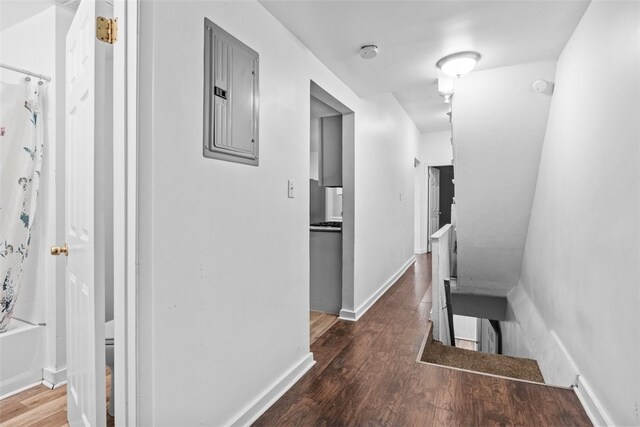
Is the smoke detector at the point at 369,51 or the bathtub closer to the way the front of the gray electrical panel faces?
the smoke detector

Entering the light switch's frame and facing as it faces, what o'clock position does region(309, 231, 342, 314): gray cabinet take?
The gray cabinet is roughly at 8 o'clock from the light switch.

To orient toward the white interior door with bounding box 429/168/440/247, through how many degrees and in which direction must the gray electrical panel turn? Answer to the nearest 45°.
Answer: approximately 90° to its left

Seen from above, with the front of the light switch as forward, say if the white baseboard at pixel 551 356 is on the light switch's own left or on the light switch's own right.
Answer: on the light switch's own left

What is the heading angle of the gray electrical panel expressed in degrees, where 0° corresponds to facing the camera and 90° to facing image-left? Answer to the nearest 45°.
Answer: approximately 315°

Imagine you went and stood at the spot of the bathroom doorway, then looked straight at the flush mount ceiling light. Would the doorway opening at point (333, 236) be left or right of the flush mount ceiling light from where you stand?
left

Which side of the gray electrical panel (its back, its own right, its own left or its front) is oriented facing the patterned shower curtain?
back

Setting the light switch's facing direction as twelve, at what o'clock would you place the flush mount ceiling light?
The flush mount ceiling light is roughly at 10 o'clock from the light switch.

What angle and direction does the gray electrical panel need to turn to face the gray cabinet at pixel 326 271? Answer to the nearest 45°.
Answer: approximately 90° to its left

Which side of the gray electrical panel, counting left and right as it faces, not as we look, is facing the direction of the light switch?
left

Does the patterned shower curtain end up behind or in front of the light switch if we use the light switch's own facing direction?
behind
